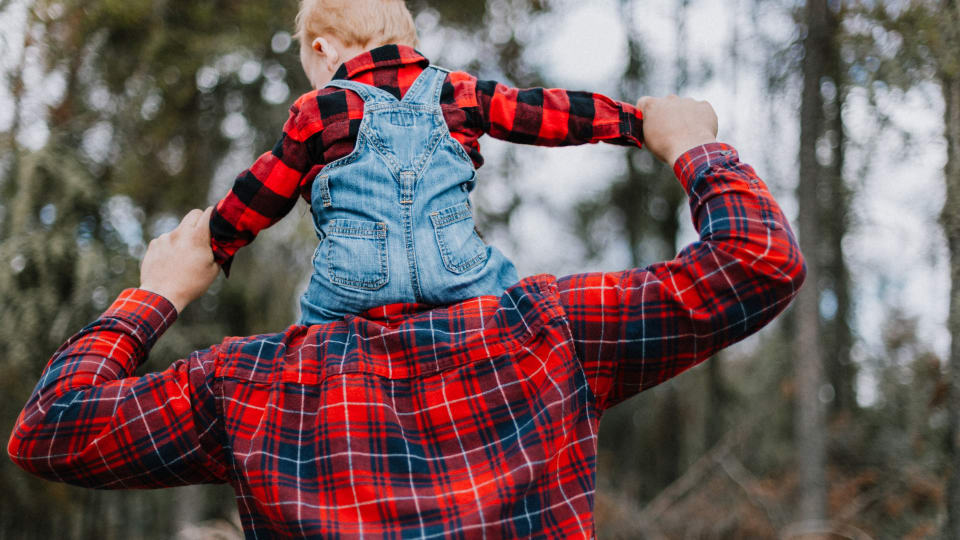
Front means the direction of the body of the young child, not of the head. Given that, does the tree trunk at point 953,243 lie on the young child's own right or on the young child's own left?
on the young child's own right

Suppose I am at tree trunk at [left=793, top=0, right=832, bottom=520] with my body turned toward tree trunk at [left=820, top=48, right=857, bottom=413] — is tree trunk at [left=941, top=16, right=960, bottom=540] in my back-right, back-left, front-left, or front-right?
back-right

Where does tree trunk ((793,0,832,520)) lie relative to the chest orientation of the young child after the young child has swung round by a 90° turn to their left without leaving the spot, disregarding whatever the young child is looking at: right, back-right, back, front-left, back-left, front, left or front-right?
back-right

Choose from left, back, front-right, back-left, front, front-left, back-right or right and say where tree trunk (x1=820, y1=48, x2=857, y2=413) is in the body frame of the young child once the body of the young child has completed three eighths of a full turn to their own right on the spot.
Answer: left

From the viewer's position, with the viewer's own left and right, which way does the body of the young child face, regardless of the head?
facing away from the viewer
